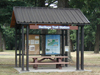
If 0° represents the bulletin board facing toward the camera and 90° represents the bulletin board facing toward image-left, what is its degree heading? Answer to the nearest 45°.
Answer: approximately 0°
